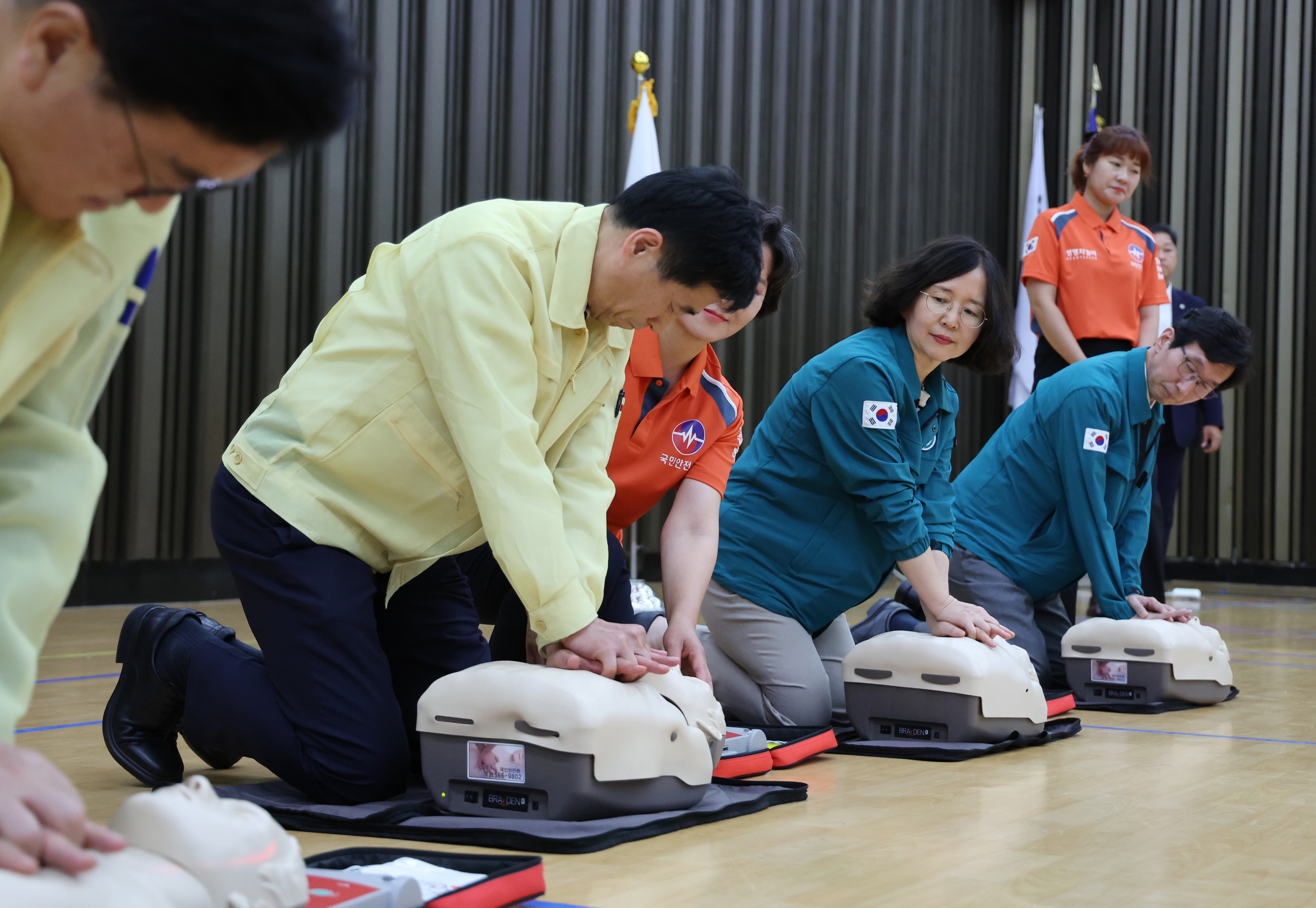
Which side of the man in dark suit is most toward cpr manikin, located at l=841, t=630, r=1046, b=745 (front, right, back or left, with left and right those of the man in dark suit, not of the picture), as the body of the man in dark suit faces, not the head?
front

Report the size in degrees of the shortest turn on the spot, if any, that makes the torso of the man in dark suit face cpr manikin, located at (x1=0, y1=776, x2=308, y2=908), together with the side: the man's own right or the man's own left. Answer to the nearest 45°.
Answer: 0° — they already face it

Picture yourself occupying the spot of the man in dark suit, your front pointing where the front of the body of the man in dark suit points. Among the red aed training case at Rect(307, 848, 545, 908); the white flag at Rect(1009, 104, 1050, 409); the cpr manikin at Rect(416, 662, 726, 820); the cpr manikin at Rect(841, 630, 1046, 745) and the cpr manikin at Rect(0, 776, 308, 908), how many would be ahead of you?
4

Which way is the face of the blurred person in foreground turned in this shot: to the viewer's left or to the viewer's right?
to the viewer's right

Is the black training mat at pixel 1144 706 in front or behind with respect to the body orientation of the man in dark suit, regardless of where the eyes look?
in front

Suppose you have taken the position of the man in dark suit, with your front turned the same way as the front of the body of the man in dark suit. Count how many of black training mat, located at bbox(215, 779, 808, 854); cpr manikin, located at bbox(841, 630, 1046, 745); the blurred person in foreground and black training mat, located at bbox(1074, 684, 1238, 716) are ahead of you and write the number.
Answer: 4

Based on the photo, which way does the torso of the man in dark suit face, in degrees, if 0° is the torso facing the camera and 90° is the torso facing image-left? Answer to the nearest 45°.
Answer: approximately 0°

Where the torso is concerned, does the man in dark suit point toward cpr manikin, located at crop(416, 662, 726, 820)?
yes

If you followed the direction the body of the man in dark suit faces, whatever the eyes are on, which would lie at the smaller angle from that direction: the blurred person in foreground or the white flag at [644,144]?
the blurred person in foreground

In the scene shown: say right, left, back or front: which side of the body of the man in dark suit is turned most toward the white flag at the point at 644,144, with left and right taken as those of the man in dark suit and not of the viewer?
right

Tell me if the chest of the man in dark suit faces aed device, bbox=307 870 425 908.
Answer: yes
